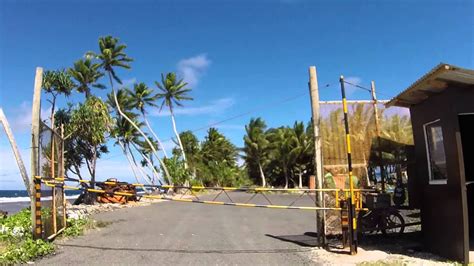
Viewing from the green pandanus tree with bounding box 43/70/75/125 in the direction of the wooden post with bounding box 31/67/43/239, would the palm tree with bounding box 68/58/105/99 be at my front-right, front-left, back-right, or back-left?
back-left

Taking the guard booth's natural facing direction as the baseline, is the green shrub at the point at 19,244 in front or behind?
in front

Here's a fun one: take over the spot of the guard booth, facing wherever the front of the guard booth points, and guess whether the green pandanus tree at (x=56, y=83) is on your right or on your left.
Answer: on your right

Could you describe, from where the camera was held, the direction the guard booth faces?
facing the viewer and to the left of the viewer

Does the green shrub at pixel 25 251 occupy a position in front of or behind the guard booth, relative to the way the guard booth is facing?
in front

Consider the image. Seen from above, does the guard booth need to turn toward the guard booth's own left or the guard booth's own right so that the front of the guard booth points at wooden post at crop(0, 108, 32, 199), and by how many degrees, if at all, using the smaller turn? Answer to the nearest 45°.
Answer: approximately 45° to the guard booth's own right

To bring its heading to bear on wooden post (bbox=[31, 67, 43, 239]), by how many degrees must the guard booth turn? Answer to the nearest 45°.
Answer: approximately 45° to its right
